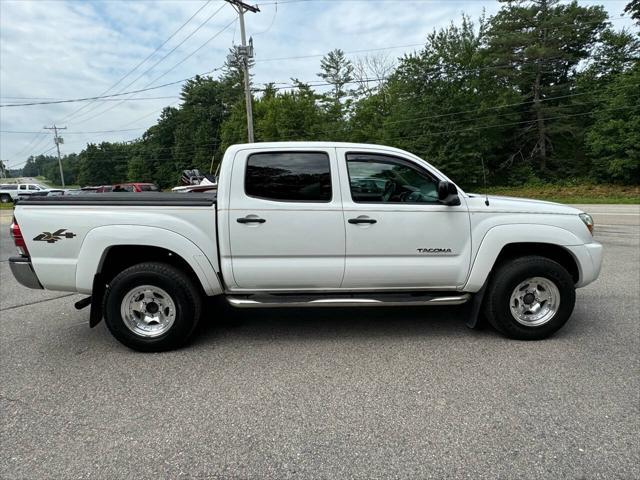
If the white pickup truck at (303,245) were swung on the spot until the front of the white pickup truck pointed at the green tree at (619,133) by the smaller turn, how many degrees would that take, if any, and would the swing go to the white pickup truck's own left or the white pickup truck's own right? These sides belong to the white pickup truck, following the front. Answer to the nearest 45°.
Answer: approximately 45° to the white pickup truck's own left

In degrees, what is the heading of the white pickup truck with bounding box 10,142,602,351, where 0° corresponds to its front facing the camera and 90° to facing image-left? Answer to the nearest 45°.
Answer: approximately 270°

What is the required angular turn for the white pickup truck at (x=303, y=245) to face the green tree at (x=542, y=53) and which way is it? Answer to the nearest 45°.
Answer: approximately 45° to its left
